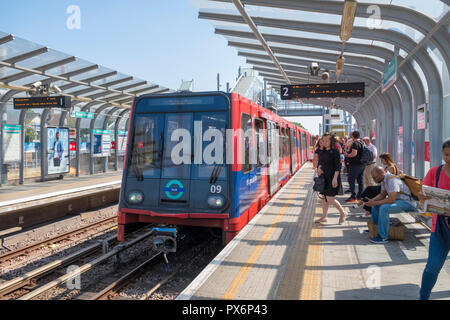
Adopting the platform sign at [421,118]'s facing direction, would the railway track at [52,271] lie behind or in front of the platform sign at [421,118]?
in front

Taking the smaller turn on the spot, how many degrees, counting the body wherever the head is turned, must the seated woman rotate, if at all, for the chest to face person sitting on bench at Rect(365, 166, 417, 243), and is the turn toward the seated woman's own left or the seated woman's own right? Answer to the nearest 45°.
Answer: approximately 90° to the seated woman's own left

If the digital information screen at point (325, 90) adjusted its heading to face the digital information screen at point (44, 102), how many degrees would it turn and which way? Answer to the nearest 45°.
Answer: approximately 90° to its right

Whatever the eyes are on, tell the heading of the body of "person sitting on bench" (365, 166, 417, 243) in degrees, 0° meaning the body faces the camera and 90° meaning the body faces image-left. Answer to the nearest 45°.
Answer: approximately 90°

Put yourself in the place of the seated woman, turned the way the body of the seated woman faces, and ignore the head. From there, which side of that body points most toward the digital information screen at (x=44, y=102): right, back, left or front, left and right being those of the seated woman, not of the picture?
front

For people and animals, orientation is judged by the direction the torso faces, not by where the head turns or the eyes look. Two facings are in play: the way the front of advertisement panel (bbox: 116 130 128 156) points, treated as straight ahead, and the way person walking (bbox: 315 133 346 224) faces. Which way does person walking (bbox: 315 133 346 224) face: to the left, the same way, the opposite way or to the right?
to the right

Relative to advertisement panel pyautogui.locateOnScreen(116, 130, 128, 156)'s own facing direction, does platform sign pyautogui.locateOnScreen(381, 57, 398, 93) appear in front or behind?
in front

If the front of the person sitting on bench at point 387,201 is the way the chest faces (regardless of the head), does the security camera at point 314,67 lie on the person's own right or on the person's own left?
on the person's own right

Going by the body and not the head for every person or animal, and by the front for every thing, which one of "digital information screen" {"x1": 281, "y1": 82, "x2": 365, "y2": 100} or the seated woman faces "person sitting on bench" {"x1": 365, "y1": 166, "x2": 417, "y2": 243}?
the digital information screen

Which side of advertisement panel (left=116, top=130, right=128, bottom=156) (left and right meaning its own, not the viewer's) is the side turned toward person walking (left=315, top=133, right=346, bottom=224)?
front

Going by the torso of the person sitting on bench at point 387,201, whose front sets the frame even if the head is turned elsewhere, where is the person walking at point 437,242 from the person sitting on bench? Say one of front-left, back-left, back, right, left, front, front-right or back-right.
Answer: left

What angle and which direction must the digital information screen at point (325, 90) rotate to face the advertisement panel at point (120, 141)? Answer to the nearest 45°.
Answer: approximately 135° to its right

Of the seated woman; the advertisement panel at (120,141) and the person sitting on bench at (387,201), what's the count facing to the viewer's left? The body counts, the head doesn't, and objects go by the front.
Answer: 2

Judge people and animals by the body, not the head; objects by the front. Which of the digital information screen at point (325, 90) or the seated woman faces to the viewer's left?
the seated woman

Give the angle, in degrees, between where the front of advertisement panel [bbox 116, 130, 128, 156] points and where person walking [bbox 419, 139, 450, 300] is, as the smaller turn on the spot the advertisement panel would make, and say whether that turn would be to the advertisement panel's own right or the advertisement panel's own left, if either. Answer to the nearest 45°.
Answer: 0° — it already faces them

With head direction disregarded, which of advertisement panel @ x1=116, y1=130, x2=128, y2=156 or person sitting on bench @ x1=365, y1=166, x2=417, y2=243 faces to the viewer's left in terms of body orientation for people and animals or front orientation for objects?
the person sitting on bench
